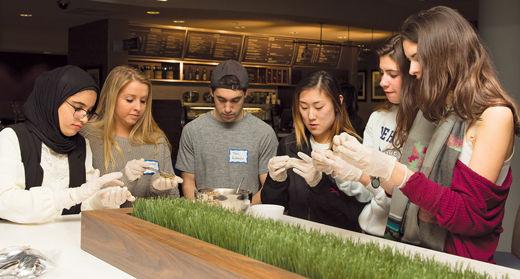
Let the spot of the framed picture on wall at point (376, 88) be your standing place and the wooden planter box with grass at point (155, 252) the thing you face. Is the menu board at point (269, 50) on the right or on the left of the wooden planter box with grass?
right

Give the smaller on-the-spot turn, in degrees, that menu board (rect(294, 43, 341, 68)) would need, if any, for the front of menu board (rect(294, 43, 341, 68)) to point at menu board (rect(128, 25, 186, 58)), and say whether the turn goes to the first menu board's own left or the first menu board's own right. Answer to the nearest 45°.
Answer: approximately 45° to the first menu board's own right

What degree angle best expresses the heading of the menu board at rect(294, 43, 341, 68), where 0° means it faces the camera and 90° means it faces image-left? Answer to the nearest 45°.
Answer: approximately 0°

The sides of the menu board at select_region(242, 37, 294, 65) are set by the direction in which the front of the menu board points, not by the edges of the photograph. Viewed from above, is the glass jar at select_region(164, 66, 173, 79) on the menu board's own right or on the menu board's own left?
on the menu board's own right
